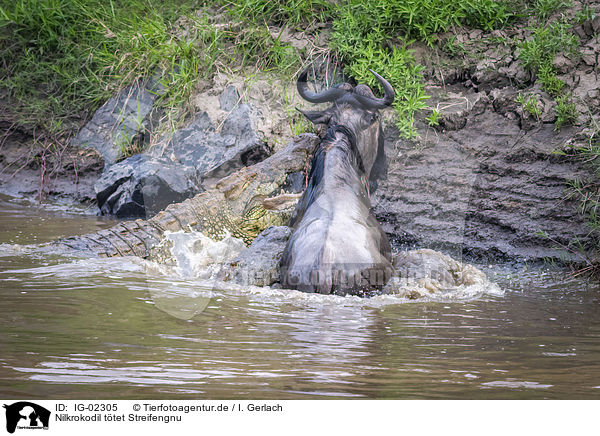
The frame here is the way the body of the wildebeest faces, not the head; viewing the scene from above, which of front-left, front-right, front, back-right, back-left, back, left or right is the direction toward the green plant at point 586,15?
front-right

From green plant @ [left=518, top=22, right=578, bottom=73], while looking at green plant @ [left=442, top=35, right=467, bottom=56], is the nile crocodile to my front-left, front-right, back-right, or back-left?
front-left

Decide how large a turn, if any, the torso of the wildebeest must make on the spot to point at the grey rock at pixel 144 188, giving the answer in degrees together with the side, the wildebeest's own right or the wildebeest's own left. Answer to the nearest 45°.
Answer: approximately 45° to the wildebeest's own left

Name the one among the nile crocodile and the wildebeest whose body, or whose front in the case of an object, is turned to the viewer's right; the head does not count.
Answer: the nile crocodile

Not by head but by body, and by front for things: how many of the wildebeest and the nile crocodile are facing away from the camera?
1

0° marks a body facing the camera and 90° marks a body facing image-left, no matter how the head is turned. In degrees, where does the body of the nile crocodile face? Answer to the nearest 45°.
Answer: approximately 270°

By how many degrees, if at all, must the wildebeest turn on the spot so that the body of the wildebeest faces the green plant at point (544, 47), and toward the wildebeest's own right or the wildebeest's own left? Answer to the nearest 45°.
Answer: approximately 45° to the wildebeest's own right

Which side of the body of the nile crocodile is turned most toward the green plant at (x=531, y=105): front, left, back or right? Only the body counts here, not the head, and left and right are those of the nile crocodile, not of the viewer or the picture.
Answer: front

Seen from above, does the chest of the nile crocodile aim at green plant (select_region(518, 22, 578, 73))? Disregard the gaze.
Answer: yes

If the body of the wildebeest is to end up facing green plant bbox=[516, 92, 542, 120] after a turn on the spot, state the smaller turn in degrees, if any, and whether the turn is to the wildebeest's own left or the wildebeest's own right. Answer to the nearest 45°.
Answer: approximately 45° to the wildebeest's own right

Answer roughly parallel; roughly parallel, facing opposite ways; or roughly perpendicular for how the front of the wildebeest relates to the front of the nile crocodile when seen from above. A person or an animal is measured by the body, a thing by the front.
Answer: roughly perpendicular

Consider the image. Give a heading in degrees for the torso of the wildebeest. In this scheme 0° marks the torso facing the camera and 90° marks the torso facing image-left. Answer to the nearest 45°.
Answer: approximately 180°
